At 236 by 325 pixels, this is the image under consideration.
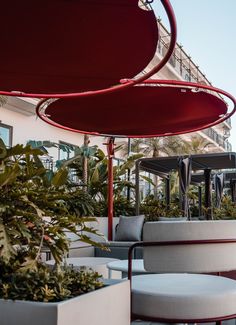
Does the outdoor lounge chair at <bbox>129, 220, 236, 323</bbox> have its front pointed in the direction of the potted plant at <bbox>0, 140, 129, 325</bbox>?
no

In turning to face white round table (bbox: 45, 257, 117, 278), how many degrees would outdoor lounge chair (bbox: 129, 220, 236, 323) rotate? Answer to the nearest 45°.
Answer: approximately 135° to its right

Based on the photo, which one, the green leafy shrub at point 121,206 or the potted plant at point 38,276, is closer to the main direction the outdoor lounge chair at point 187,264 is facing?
the potted plant

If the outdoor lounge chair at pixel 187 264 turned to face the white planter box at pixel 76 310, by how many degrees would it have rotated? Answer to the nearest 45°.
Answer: approximately 45° to its right

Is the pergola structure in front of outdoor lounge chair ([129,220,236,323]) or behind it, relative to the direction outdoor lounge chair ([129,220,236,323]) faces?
behind

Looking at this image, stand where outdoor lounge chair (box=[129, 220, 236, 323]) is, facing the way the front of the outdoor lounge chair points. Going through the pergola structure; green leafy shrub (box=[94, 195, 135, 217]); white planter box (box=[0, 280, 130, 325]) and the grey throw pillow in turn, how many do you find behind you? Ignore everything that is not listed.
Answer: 3

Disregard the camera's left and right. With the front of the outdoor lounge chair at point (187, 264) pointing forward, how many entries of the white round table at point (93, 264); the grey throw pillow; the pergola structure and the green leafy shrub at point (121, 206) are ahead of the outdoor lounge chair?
0

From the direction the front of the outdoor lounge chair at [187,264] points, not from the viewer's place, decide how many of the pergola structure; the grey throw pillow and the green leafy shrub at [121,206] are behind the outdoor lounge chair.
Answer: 3

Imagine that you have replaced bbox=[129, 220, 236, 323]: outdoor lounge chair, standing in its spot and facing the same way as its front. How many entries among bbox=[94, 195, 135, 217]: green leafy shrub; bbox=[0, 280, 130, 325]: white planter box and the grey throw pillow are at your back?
2

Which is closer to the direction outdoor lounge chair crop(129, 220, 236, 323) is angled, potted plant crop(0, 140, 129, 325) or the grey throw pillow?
the potted plant

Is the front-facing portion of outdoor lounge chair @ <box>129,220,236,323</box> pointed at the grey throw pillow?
no

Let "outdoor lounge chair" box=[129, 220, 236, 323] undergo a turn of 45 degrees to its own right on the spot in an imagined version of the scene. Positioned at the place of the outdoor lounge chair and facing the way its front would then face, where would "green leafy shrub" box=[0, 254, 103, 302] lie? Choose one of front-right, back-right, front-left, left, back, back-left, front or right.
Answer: front

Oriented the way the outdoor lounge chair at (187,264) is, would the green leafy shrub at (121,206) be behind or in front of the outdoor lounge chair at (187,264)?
behind

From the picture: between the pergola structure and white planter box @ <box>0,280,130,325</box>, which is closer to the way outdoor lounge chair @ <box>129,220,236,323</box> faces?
the white planter box

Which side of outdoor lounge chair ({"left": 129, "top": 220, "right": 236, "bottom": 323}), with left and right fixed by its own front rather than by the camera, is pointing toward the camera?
front
